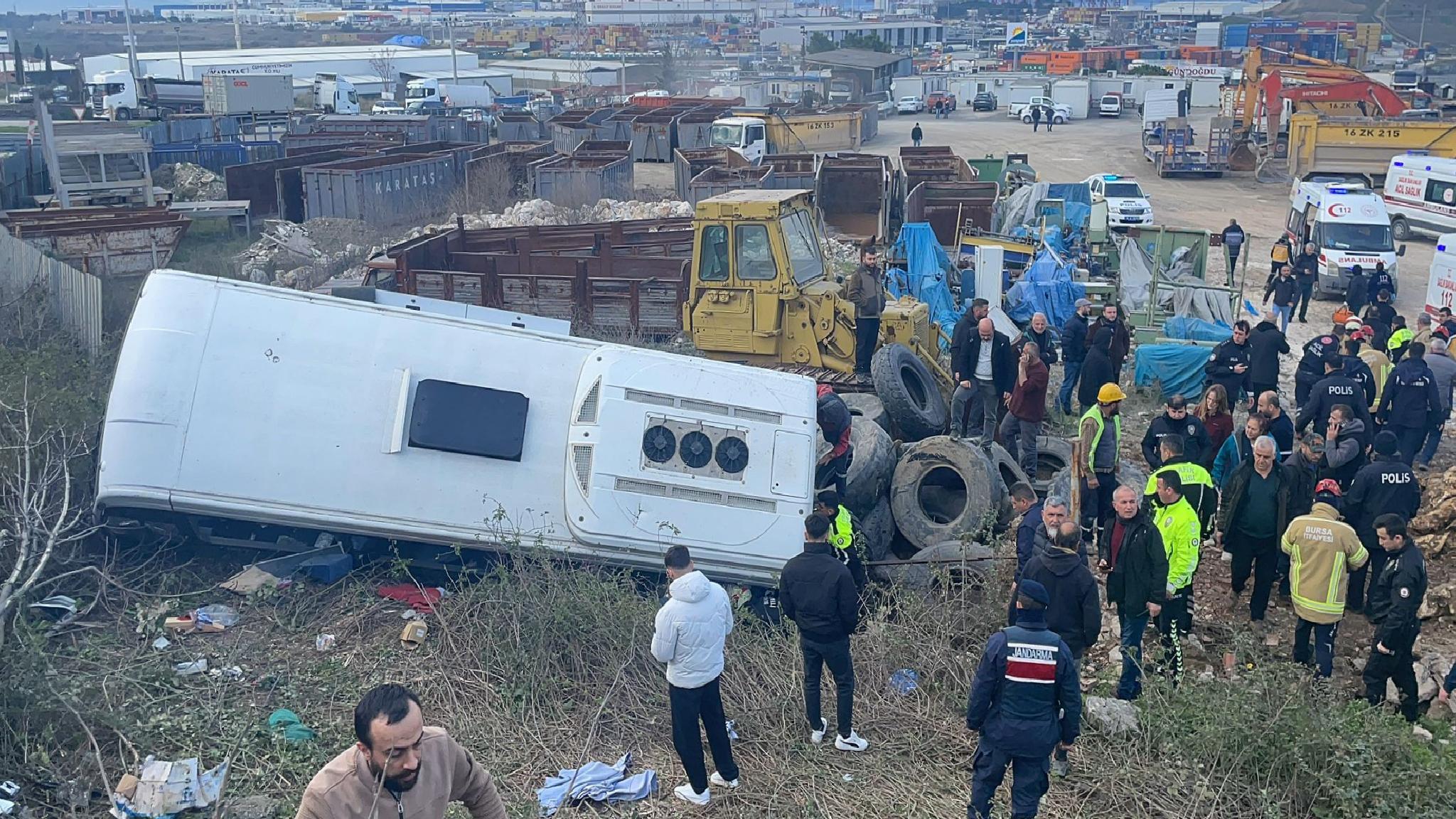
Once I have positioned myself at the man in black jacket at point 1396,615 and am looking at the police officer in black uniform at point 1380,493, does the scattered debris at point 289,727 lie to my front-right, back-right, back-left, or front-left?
back-left

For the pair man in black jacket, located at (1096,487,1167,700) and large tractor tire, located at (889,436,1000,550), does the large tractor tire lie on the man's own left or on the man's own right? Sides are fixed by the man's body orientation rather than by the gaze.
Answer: on the man's own right

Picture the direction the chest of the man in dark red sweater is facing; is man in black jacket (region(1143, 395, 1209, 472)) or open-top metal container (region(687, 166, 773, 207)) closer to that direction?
the open-top metal container

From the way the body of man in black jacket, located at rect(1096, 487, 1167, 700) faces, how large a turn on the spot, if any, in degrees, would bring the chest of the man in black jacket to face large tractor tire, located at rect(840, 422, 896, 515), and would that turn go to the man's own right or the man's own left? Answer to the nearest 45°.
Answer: approximately 90° to the man's own right

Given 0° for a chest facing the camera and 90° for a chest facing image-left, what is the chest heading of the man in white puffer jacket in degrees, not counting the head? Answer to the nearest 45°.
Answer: approximately 135°

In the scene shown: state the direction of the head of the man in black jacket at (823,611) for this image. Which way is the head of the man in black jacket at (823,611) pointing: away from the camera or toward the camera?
away from the camera

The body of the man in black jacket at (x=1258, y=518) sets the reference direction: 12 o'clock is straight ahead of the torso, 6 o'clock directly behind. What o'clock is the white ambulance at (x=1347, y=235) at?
The white ambulance is roughly at 6 o'clock from the man in black jacket.

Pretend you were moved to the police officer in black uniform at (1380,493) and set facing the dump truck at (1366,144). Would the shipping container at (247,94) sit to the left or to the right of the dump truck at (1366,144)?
left
